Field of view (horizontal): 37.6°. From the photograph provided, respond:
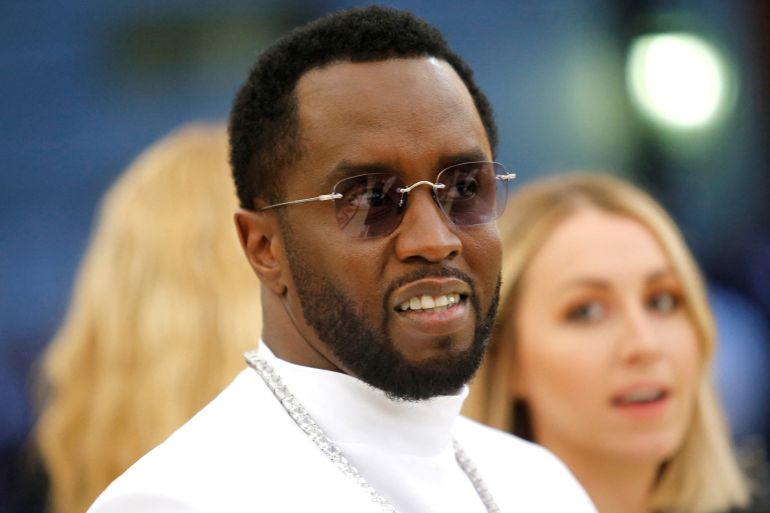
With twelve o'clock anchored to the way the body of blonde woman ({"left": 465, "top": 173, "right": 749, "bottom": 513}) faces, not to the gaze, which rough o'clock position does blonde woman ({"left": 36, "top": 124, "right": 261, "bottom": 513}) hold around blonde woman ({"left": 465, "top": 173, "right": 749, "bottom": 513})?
blonde woman ({"left": 36, "top": 124, "right": 261, "bottom": 513}) is roughly at 4 o'clock from blonde woman ({"left": 465, "top": 173, "right": 749, "bottom": 513}).

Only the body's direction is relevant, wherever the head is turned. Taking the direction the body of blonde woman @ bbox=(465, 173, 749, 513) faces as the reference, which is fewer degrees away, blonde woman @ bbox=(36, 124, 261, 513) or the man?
the man

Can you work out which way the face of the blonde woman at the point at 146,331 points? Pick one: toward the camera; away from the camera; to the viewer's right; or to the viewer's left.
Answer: away from the camera

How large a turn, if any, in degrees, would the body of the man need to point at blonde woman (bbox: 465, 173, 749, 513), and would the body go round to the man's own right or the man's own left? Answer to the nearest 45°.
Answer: approximately 90° to the man's own left

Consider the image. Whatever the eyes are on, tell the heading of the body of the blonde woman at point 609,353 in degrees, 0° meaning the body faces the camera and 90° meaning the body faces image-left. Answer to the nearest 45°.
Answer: approximately 315°

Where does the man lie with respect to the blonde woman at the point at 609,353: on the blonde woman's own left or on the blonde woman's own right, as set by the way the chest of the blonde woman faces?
on the blonde woman's own right

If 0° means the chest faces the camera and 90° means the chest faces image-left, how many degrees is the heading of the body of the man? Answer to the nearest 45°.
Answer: approximately 315°

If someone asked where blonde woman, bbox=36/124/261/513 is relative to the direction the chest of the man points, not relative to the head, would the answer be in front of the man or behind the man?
behind

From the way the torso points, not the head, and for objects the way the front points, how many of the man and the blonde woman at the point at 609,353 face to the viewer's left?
0
